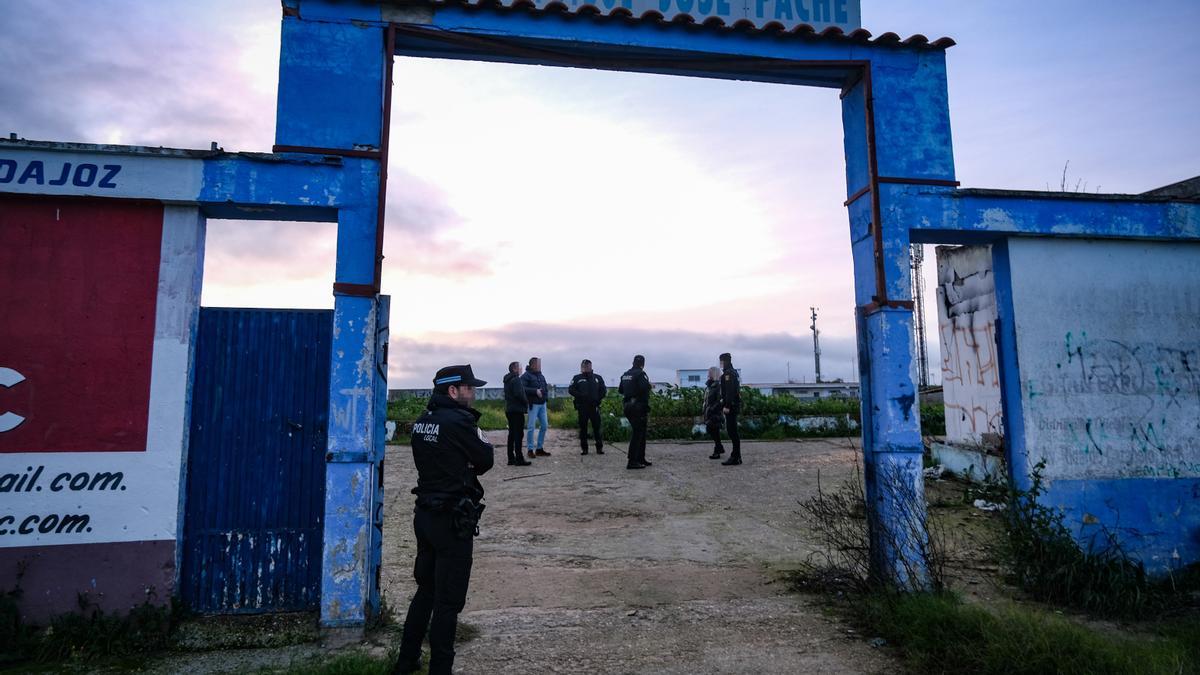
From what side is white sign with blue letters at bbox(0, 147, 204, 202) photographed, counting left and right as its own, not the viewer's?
front

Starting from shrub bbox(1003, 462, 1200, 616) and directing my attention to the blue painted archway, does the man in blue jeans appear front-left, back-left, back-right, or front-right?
front-right

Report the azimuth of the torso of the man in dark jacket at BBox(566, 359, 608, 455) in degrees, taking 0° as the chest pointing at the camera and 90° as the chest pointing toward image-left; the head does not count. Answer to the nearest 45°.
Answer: approximately 0°

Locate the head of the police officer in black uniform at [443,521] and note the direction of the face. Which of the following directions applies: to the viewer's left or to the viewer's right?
to the viewer's right

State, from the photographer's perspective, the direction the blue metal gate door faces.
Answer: facing the viewer

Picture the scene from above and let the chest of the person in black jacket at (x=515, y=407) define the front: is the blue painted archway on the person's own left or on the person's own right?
on the person's own right

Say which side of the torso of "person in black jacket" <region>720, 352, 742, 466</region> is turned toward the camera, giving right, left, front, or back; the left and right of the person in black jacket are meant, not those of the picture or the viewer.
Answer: left

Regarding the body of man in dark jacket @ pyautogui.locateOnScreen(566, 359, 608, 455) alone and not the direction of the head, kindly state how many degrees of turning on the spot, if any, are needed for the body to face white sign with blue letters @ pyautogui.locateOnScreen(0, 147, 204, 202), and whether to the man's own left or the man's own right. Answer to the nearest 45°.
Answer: approximately 45° to the man's own right

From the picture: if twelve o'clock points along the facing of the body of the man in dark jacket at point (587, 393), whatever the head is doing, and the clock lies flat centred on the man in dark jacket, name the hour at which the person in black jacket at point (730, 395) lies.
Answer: The person in black jacket is roughly at 10 o'clock from the man in dark jacket.

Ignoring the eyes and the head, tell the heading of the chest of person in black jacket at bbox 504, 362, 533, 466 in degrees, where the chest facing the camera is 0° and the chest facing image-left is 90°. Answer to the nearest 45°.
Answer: approximately 270°

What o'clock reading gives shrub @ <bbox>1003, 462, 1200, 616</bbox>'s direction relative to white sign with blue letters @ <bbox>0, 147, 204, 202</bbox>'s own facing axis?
The shrub is roughly at 10 o'clock from the white sign with blue letters.

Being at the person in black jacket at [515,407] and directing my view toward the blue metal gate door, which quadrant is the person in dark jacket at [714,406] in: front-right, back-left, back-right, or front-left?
back-left

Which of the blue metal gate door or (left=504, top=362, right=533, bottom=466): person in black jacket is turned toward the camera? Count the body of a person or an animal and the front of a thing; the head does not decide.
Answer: the blue metal gate door

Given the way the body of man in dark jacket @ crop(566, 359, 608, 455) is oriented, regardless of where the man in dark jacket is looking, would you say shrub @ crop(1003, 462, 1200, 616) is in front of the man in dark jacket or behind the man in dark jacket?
in front

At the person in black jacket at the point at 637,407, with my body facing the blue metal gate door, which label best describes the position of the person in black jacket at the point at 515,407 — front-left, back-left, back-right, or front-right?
front-right

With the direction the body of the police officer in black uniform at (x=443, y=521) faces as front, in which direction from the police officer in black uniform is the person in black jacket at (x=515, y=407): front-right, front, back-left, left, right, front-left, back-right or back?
front-left

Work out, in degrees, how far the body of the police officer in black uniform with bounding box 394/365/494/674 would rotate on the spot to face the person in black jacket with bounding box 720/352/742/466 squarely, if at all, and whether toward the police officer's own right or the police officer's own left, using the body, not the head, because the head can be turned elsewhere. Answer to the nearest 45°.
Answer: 0° — they already face them

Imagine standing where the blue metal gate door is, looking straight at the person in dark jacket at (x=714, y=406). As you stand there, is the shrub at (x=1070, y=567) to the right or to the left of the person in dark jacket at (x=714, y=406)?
right
